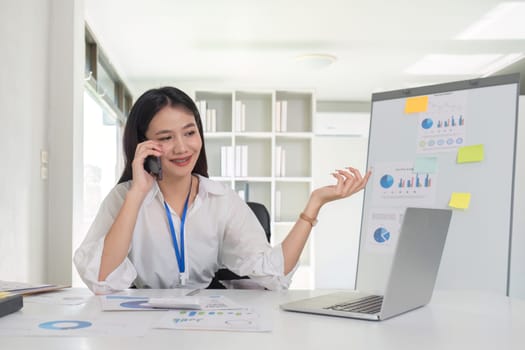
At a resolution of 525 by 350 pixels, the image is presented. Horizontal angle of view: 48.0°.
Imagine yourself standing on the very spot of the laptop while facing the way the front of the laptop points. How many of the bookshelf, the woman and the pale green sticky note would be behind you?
0

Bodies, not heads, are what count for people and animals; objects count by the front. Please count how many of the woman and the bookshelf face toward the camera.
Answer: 2

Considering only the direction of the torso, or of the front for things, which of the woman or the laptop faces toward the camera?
the woman

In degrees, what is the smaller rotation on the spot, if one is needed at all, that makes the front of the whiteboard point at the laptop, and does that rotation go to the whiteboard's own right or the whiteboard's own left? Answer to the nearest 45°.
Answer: approximately 45° to the whiteboard's own left

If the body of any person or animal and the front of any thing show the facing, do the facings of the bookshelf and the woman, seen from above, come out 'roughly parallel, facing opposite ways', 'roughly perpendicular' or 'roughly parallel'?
roughly parallel

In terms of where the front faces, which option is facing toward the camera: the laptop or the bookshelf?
the bookshelf

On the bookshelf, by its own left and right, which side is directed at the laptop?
front

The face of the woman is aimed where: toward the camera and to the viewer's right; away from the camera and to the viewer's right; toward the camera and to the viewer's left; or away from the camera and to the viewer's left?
toward the camera and to the viewer's right

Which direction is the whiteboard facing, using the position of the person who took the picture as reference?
facing the viewer and to the left of the viewer

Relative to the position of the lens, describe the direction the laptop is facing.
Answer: facing away from the viewer and to the left of the viewer

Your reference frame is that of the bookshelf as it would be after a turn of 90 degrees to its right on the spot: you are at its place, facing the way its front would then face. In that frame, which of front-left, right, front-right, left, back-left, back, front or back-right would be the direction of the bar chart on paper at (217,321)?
left

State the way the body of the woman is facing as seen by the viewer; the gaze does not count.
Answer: toward the camera

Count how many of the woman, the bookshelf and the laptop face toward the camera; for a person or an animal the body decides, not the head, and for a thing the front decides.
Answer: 2

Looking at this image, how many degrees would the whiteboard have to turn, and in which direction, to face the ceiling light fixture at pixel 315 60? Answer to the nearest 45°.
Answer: approximately 135° to its right

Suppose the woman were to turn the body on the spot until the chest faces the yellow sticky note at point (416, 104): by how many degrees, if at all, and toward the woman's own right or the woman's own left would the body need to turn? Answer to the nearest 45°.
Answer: approximately 90° to the woman's own left

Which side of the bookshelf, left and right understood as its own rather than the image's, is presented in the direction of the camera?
front

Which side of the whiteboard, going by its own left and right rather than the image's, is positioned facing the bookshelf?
right

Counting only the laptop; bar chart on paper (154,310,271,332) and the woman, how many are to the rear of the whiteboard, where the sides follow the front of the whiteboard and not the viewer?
0
